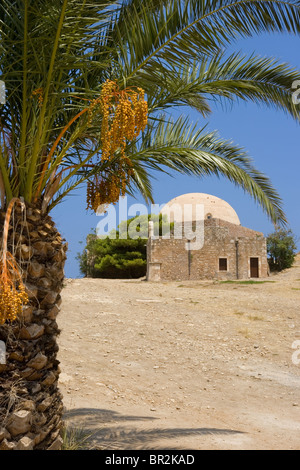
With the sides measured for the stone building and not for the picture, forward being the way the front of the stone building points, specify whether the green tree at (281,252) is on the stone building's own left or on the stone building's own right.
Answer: on the stone building's own left

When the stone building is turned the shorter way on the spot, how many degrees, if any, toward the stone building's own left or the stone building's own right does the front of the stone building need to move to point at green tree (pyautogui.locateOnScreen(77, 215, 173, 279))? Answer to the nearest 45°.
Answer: approximately 135° to the stone building's own right

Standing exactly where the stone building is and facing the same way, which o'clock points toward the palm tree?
The palm tree is roughly at 12 o'clock from the stone building.

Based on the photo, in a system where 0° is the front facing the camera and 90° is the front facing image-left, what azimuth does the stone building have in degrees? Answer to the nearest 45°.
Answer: approximately 0°

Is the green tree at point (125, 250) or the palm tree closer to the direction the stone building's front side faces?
the palm tree
